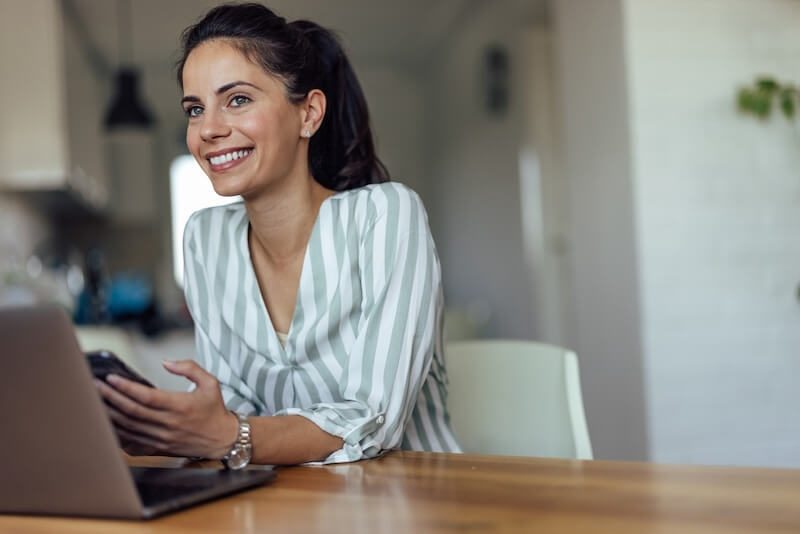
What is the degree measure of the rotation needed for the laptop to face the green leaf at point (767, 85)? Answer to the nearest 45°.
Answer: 0° — it already faces it

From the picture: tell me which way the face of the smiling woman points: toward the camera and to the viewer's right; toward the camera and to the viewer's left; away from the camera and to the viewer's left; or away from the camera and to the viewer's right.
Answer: toward the camera and to the viewer's left

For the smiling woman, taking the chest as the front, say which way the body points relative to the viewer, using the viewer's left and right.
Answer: facing the viewer and to the left of the viewer

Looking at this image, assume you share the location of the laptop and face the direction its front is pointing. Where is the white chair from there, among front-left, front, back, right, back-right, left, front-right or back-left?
front

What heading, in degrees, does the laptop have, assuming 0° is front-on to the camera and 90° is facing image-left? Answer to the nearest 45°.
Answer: approximately 225°

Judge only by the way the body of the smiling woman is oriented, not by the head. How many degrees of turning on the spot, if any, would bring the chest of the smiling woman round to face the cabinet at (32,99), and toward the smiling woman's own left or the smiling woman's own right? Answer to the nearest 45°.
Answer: approximately 135° to the smiling woman's own right

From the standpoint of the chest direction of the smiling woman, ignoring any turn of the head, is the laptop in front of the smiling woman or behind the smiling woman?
in front

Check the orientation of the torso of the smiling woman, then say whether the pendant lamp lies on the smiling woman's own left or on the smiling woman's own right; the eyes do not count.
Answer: on the smiling woman's own right

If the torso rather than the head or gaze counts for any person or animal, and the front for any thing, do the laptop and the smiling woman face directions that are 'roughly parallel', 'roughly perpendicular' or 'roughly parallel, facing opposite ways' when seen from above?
roughly parallel, facing opposite ways

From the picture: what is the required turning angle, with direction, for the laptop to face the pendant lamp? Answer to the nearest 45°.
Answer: approximately 45° to its left

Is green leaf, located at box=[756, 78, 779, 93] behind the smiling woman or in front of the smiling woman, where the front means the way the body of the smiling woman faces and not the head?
behind

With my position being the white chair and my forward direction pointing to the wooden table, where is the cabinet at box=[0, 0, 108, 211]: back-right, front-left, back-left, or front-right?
back-right

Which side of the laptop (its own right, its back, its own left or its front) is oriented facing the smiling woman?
front

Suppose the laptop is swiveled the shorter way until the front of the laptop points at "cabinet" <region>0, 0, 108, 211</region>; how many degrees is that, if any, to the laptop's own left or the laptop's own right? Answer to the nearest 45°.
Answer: approximately 45° to the laptop's own left
